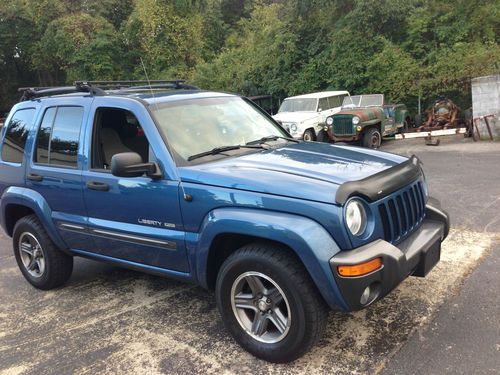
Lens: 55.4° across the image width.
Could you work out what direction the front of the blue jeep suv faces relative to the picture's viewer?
facing the viewer and to the right of the viewer

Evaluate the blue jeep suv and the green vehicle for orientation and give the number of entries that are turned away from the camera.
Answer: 0

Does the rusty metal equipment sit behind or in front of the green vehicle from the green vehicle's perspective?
behind

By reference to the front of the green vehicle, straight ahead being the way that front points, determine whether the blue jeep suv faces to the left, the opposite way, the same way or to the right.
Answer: to the left

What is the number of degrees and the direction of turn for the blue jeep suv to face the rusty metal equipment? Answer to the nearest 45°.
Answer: approximately 90° to its left

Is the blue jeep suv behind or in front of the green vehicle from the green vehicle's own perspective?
in front

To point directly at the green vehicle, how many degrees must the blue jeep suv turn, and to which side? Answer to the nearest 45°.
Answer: approximately 90° to its left
